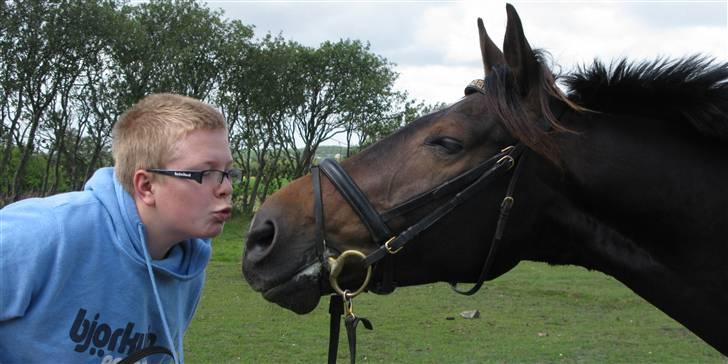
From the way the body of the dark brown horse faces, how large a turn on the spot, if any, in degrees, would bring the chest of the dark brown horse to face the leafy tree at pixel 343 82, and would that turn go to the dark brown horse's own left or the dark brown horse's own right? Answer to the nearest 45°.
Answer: approximately 90° to the dark brown horse's own right

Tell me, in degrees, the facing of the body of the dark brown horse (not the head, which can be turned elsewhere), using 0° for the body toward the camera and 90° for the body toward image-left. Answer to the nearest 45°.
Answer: approximately 90°
